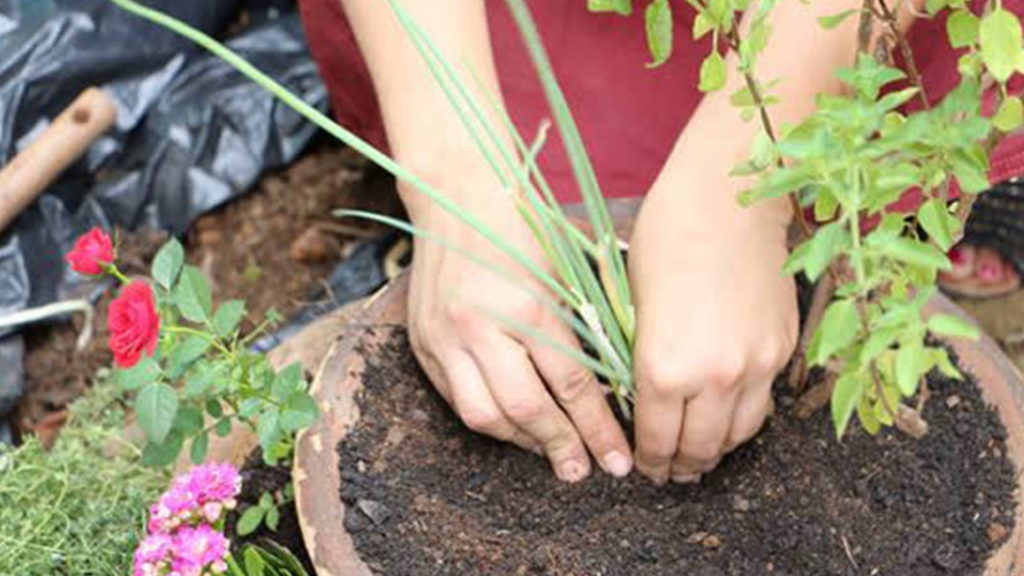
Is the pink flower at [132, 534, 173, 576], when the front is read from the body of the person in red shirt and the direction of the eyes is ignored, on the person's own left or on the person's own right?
on the person's own right

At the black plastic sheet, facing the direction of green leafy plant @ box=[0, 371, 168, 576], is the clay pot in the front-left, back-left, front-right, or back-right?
front-left

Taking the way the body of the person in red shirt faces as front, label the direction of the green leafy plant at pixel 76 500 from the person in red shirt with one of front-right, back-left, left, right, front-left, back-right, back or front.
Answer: right

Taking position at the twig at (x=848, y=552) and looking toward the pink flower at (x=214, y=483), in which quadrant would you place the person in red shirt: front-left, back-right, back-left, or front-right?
front-right

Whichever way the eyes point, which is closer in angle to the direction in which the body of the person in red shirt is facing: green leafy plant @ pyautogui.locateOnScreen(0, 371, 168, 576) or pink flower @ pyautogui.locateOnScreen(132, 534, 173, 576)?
the pink flower

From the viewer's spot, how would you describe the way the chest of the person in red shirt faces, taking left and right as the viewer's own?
facing the viewer

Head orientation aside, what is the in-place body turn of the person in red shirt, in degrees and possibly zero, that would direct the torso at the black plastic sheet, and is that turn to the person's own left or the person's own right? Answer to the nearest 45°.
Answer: approximately 135° to the person's own right

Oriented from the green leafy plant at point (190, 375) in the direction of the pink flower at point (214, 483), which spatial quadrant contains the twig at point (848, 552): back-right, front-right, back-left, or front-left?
front-left
